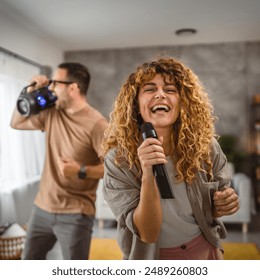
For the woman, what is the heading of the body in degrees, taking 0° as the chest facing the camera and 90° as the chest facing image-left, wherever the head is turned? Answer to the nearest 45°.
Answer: approximately 0°
